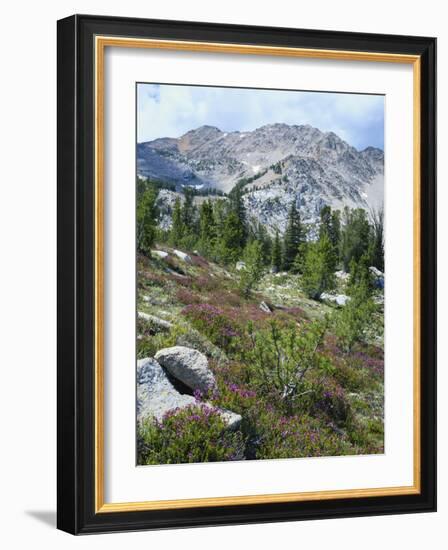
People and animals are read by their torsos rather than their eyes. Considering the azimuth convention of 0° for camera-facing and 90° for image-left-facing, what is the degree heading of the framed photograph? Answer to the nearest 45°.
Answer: approximately 315°
